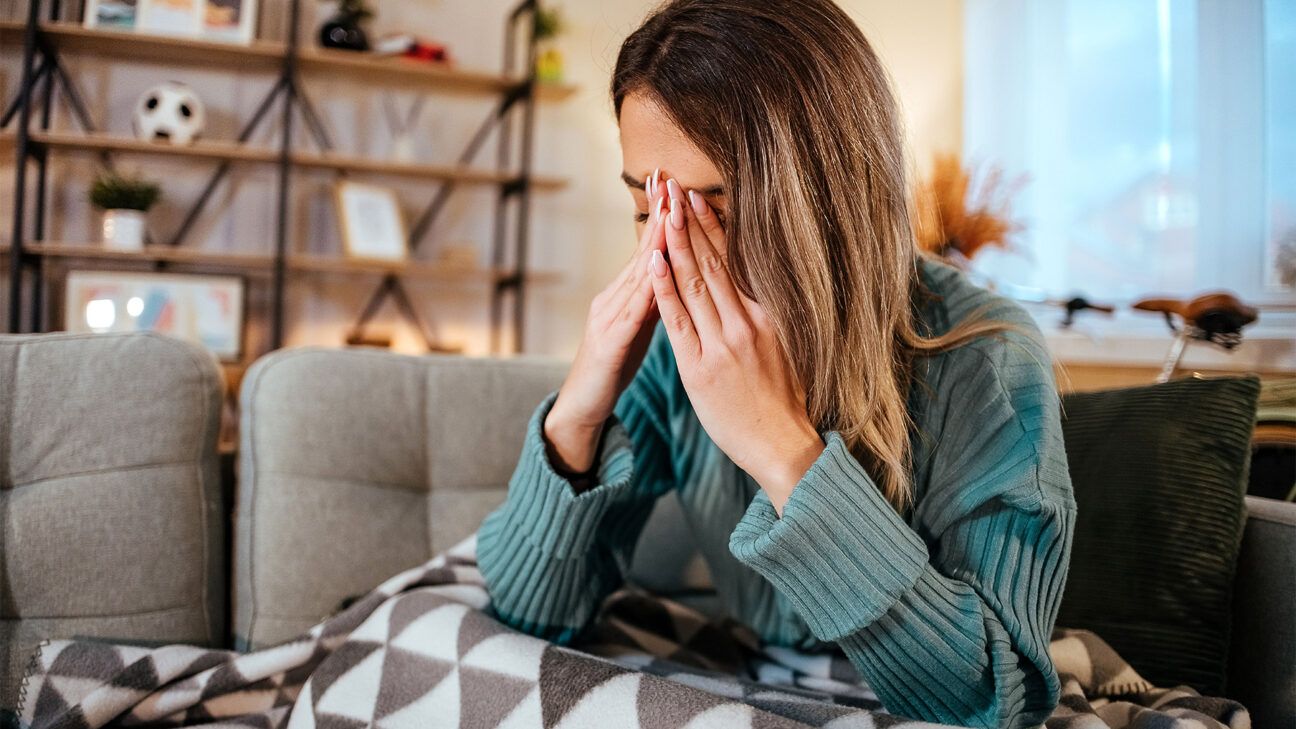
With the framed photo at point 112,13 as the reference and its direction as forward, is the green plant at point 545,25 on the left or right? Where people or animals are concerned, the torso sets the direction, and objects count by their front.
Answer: on its left

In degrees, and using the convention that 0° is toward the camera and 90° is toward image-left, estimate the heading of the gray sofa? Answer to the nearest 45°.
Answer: approximately 0°

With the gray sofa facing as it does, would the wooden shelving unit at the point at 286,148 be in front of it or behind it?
behind
